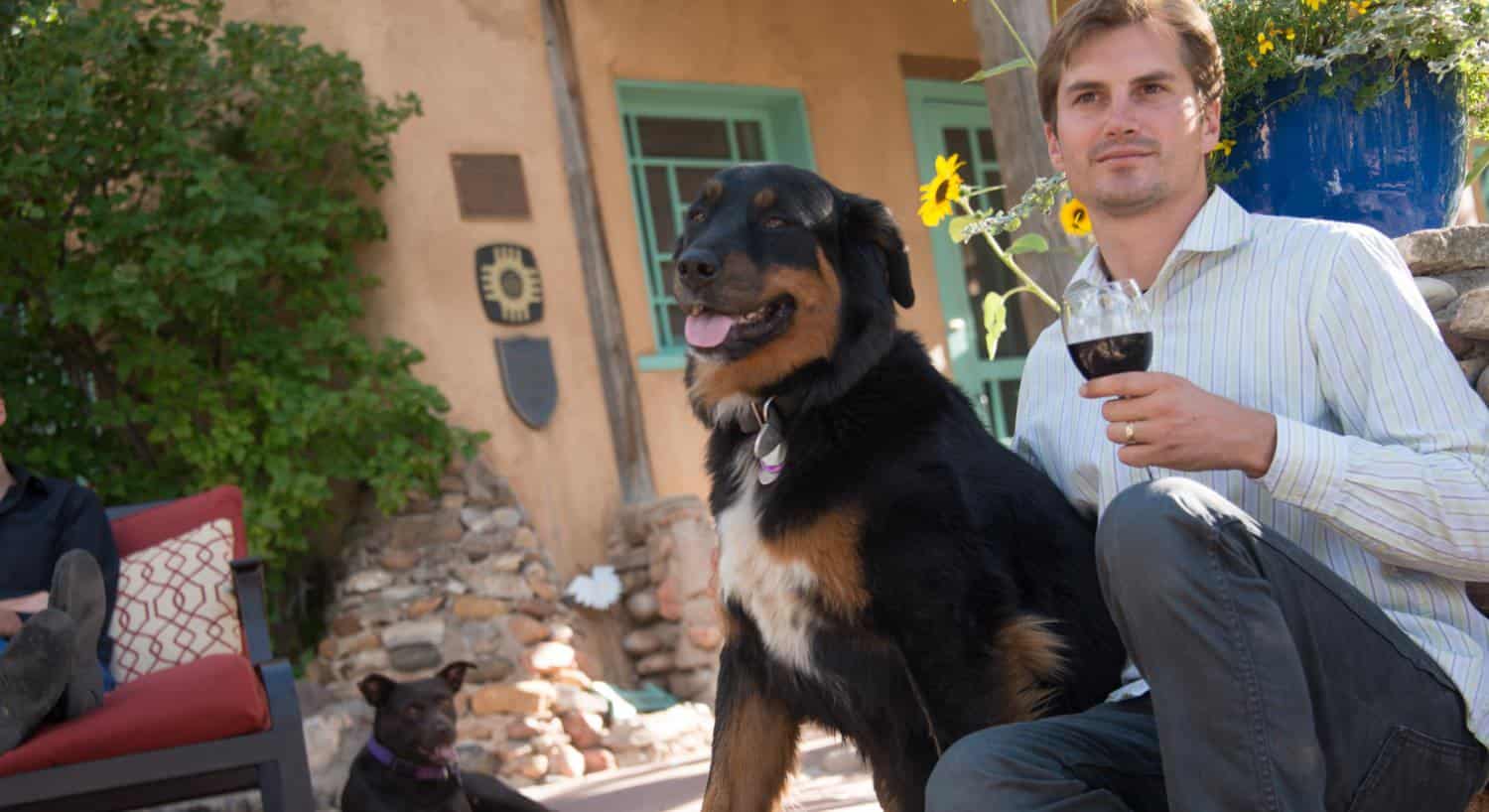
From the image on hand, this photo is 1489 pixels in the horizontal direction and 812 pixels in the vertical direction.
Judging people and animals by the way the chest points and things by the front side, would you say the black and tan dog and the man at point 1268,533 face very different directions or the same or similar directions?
same or similar directions

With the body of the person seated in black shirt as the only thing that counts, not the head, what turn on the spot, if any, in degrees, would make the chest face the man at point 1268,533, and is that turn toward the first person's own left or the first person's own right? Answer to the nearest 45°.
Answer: approximately 45° to the first person's own left

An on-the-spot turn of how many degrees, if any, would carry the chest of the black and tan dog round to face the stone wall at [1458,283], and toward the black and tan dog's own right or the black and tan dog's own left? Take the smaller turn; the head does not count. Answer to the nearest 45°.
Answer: approximately 135° to the black and tan dog's own left

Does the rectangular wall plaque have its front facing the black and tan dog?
yes

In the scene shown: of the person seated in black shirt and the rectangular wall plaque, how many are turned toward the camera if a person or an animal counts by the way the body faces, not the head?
2

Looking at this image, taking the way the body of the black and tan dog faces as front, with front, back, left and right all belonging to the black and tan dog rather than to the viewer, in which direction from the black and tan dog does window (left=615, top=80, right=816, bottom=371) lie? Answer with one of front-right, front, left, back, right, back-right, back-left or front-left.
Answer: back-right

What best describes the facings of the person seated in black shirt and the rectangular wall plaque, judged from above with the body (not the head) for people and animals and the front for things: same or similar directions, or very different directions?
same or similar directions

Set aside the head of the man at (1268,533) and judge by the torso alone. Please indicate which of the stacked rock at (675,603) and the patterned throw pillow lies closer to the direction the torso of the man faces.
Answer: the patterned throw pillow

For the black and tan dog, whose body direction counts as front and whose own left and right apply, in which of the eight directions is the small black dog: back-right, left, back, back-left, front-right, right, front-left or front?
right

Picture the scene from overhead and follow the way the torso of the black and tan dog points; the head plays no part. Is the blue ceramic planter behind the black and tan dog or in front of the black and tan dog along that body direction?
behind

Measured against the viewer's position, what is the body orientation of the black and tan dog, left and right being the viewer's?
facing the viewer and to the left of the viewer

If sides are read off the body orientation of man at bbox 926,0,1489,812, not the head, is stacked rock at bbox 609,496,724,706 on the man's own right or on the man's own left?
on the man's own right

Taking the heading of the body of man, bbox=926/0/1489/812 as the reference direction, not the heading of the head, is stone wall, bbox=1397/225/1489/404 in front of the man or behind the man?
behind

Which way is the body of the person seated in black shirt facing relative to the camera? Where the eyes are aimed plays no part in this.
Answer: toward the camera

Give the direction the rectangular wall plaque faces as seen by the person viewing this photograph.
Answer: facing the viewer
